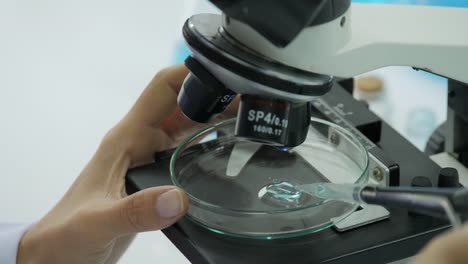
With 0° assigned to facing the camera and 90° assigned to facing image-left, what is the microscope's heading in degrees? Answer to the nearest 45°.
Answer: approximately 45°
